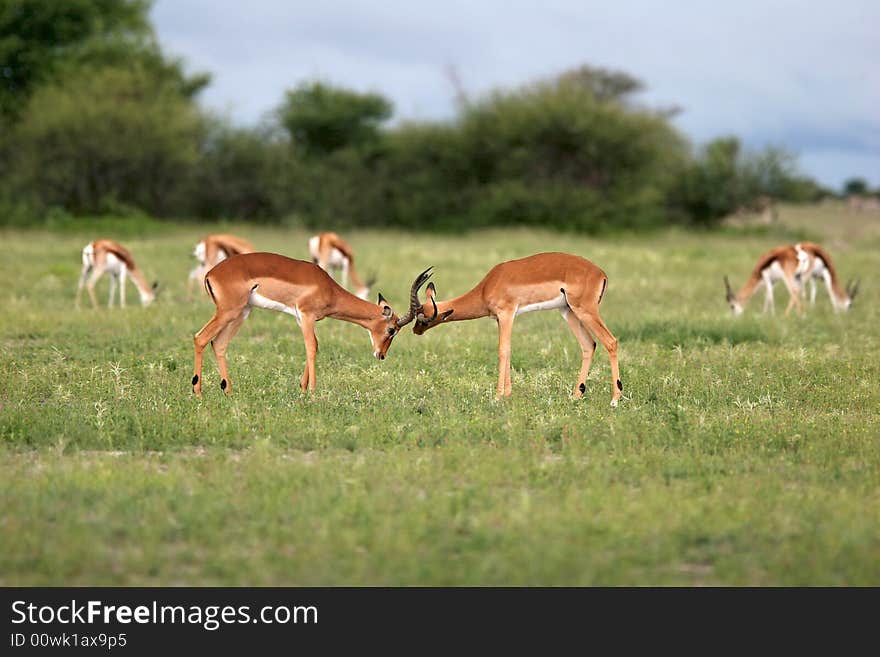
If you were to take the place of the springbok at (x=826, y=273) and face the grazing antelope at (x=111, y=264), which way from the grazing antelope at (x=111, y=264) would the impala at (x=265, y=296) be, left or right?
left

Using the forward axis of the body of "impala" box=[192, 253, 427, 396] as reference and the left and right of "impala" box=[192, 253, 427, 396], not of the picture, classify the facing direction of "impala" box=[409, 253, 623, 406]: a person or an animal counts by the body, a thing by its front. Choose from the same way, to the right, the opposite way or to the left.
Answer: the opposite way

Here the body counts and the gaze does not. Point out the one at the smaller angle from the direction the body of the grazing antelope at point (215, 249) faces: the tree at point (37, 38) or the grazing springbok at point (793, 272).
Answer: the grazing springbok

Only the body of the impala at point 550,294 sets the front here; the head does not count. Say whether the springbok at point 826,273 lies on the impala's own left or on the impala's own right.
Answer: on the impala's own right

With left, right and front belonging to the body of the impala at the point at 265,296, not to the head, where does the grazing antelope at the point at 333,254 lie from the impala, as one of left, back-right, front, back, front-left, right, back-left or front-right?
left

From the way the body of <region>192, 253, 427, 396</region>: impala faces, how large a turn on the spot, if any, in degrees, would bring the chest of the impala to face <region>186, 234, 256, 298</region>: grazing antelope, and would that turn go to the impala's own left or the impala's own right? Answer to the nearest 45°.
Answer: approximately 90° to the impala's own left

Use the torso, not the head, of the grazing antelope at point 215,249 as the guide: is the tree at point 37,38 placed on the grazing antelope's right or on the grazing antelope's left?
on the grazing antelope's left

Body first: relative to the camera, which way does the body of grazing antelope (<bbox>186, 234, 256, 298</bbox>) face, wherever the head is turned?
to the viewer's right

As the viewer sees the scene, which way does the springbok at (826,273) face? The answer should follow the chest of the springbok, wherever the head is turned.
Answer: to the viewer's right

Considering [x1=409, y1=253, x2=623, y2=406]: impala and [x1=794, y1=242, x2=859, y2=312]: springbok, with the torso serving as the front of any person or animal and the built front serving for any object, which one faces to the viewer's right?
[x1=794, y1=242, x2=859, y2=312]: springbok

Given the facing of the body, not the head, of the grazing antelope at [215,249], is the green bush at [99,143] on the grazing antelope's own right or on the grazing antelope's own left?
on the grazing antelope's own left

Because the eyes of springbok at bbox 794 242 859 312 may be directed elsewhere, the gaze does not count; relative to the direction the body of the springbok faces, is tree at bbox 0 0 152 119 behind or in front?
behind

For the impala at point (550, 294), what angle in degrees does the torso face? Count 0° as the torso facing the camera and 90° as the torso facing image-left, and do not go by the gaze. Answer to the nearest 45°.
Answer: approximately 90°
